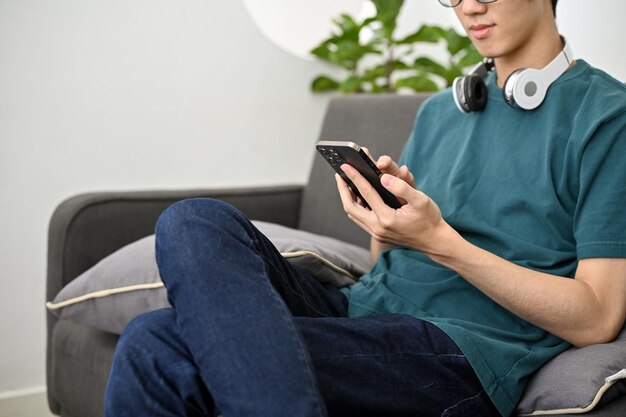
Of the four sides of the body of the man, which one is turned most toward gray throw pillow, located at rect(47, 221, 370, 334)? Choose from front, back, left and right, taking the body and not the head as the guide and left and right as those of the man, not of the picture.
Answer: right

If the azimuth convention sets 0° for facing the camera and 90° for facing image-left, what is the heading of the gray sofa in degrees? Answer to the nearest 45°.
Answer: approximately 45°

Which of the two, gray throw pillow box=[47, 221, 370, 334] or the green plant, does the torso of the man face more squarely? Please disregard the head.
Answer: the gray throw pillow

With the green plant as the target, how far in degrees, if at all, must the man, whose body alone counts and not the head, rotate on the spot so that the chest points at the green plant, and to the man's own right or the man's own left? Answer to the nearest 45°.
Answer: approximately 135° to the man's own right

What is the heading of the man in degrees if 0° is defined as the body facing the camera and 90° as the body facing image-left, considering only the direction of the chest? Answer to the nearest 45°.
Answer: approximately 45°
